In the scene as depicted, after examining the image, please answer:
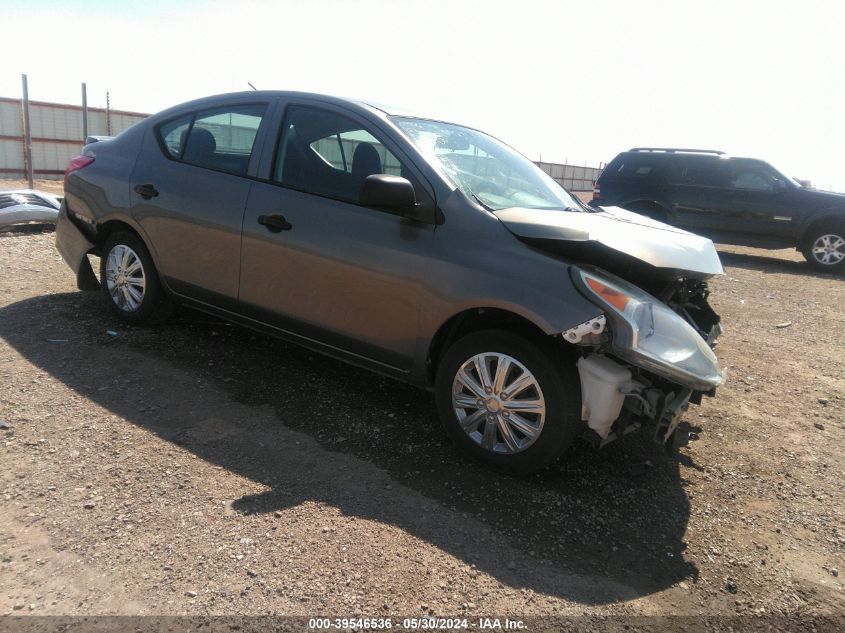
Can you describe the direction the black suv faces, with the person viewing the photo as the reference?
facing to the right of the viewer

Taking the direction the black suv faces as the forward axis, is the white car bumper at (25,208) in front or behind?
behind
